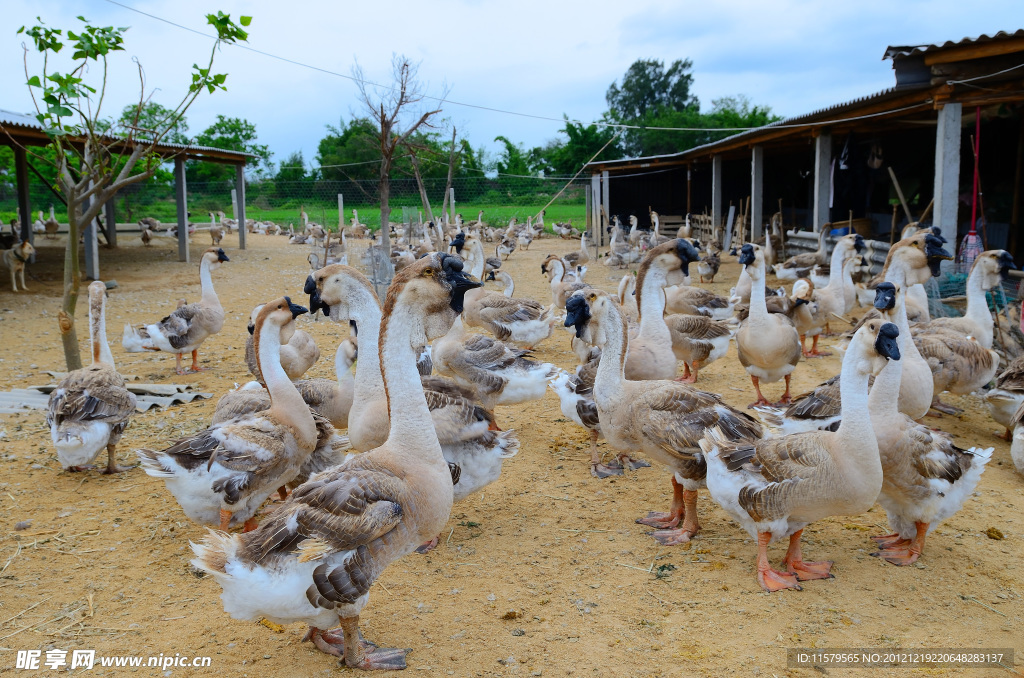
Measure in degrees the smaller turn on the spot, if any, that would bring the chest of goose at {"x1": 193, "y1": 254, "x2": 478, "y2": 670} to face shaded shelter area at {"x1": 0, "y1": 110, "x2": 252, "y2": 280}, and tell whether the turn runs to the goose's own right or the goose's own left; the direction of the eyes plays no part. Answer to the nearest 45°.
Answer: approximately 90° to the goose's own left

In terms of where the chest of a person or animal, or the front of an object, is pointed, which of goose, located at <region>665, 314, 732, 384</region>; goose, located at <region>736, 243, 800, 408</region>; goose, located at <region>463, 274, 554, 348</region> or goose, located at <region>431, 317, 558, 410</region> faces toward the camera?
goose, located at <region>736, 243, 800, 408</region>

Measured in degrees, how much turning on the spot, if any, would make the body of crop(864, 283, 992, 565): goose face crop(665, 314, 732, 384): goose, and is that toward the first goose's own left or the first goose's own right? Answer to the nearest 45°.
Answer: approximately 45° to the first goose's own right

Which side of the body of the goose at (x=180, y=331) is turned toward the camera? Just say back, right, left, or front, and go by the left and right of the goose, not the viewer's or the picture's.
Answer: right

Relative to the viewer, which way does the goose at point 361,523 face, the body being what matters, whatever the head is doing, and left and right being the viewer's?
facing to the right of the viewer

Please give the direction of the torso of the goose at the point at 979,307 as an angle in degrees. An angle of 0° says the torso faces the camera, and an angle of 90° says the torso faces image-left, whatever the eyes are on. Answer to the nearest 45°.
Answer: approximately 270°

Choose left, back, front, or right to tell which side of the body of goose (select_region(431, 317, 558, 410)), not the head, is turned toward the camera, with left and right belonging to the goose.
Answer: left

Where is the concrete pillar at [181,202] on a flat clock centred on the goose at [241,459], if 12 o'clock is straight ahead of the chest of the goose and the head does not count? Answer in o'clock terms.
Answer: The concrete pillar is roughly at 9 o'clock from the goose.

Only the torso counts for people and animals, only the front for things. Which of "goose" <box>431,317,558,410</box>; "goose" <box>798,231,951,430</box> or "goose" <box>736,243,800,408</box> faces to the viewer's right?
"goose" <box>798,231,951,430</box>
